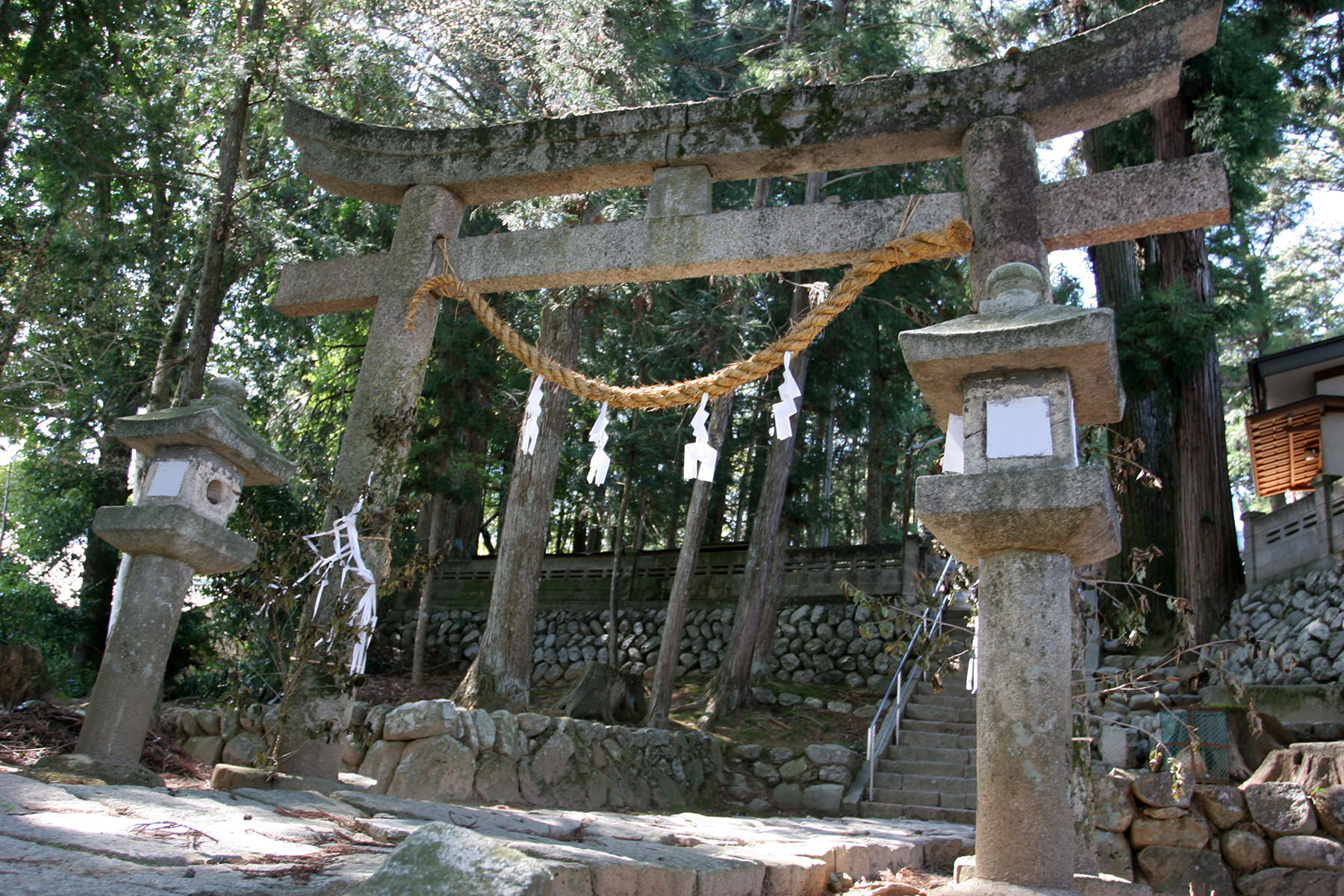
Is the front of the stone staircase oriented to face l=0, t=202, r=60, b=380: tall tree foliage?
no

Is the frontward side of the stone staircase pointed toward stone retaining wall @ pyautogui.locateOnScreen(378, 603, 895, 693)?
no

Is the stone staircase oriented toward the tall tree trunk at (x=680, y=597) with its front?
no

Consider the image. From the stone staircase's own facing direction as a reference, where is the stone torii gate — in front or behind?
in front

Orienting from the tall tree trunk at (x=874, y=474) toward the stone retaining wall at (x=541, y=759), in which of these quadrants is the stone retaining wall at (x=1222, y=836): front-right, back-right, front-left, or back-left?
front-left

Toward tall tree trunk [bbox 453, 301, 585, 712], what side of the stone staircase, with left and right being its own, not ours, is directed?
right

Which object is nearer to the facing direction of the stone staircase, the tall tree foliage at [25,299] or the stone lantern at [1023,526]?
the stone lantern

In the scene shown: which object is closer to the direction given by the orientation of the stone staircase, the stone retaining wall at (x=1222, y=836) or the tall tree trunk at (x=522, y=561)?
the stone retaining wall

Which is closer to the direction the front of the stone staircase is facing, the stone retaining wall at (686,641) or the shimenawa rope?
the shimenawa rope

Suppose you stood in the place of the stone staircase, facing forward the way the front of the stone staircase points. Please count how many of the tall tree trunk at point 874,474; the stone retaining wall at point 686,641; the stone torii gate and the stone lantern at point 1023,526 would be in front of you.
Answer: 2

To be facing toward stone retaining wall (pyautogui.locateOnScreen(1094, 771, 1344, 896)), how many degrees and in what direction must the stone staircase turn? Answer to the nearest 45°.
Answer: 0° — it already faces it

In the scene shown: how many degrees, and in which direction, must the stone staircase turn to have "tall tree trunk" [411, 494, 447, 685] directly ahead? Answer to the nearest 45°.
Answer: approximately 90° to its right

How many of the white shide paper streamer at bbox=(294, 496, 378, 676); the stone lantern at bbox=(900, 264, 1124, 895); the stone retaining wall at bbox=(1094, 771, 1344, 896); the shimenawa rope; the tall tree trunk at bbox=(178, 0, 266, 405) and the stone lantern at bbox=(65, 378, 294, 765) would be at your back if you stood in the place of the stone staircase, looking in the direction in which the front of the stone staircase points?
0

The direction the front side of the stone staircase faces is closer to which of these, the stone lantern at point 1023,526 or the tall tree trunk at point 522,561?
the stone lantern

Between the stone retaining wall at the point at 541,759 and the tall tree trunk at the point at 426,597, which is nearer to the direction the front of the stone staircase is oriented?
the stone retaining wall

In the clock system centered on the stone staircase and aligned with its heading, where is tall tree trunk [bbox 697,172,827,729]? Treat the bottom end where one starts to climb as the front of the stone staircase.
The tall tree trunk is roughly at 4 o'clock from the stone staircase.

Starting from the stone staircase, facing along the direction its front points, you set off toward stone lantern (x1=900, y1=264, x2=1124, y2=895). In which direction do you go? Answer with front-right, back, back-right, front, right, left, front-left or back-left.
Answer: front

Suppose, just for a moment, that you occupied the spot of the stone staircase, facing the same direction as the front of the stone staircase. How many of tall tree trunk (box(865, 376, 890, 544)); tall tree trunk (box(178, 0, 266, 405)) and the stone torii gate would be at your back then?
1

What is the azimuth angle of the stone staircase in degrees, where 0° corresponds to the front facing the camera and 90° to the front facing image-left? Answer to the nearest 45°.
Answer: approximately 0°
